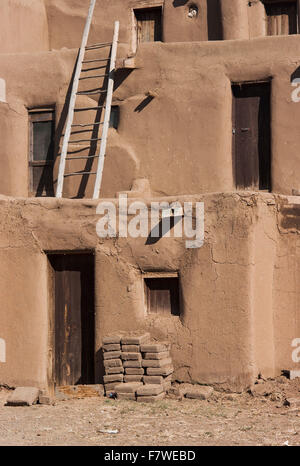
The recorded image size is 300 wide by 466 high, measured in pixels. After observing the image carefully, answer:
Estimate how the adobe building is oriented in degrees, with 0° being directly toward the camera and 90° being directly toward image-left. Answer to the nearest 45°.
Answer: approximately 0°
